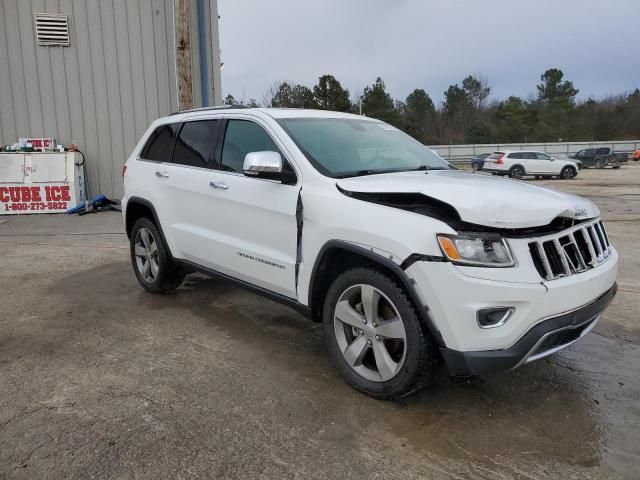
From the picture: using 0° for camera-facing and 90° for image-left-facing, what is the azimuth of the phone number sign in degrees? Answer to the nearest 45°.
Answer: approximately 0°

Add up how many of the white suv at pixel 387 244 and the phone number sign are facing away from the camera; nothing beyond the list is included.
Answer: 0

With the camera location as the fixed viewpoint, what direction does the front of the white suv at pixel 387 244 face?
facing the viewer and to the right of the viewer

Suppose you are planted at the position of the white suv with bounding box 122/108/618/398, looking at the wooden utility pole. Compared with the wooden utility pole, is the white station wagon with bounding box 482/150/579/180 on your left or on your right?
right

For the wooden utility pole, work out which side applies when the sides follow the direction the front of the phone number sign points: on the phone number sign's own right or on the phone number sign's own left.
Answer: on the phone number sign's own left

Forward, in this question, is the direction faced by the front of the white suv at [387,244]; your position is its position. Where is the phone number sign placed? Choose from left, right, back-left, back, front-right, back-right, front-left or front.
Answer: back

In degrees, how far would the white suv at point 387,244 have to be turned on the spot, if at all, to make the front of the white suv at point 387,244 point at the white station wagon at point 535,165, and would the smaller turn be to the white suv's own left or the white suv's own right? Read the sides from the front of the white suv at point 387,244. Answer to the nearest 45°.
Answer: approximately 135° to the white suv's own left
